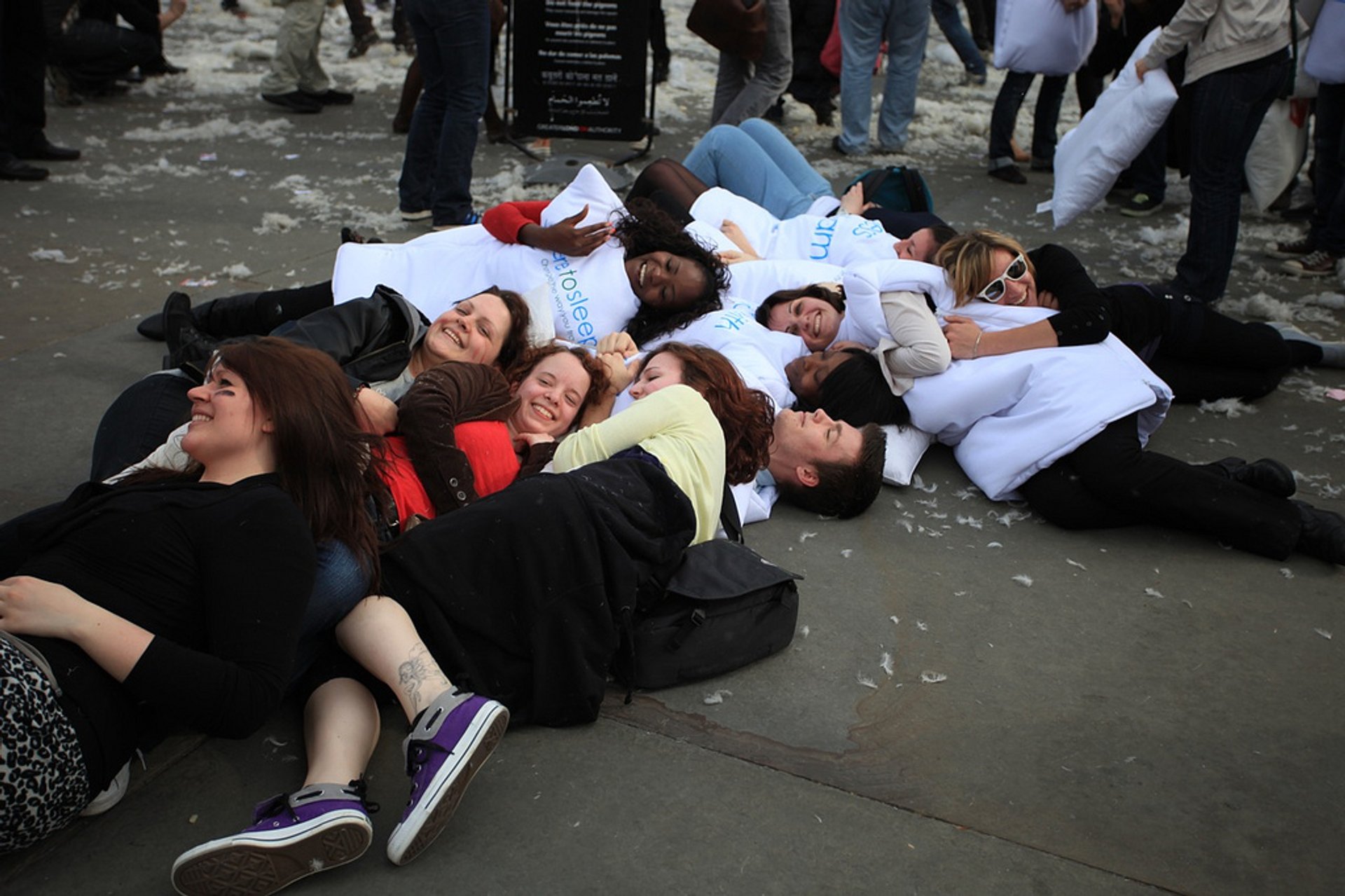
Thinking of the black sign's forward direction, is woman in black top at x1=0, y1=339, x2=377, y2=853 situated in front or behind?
in front

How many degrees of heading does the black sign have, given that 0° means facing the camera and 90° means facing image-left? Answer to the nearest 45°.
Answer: approximately 0°

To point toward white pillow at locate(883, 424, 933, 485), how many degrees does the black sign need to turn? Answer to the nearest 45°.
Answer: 0° — it already faces it

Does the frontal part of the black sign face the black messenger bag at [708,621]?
yes
